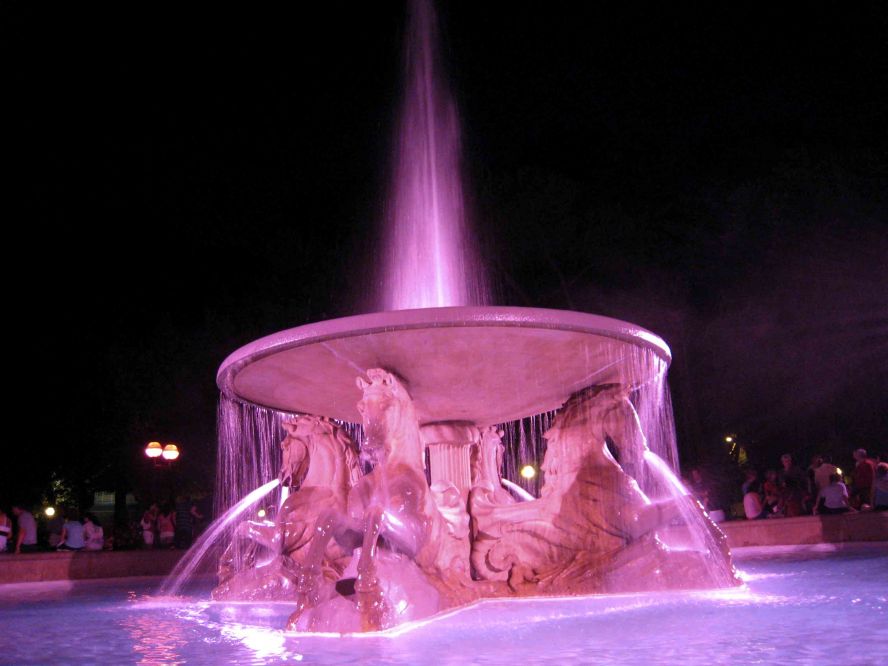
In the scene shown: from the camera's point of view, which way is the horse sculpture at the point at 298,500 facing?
to the viewer's left

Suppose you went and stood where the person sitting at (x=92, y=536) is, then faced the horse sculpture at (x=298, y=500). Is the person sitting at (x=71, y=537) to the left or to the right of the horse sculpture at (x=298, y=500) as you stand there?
right

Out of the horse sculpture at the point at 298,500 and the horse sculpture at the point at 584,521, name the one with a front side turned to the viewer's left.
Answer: the horse sculpture at the point at 298,500

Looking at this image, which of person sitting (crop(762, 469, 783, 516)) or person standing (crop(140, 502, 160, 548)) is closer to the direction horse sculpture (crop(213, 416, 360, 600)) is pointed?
the person standing

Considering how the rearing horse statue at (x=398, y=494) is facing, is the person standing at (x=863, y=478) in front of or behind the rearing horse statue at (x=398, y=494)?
behind

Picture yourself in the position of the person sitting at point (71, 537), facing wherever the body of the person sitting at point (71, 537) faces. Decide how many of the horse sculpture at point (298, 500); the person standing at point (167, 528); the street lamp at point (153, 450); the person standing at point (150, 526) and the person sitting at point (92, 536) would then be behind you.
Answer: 1

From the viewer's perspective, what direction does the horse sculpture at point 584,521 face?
to the viewer's right

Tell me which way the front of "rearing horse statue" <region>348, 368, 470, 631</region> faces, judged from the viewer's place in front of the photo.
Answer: facing the viewer and to the left of the viewer

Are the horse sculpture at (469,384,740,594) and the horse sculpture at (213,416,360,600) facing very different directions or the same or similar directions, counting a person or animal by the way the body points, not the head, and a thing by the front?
very different directions

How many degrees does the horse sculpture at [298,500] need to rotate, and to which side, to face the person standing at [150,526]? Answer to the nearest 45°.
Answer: approximately 90° to its right
